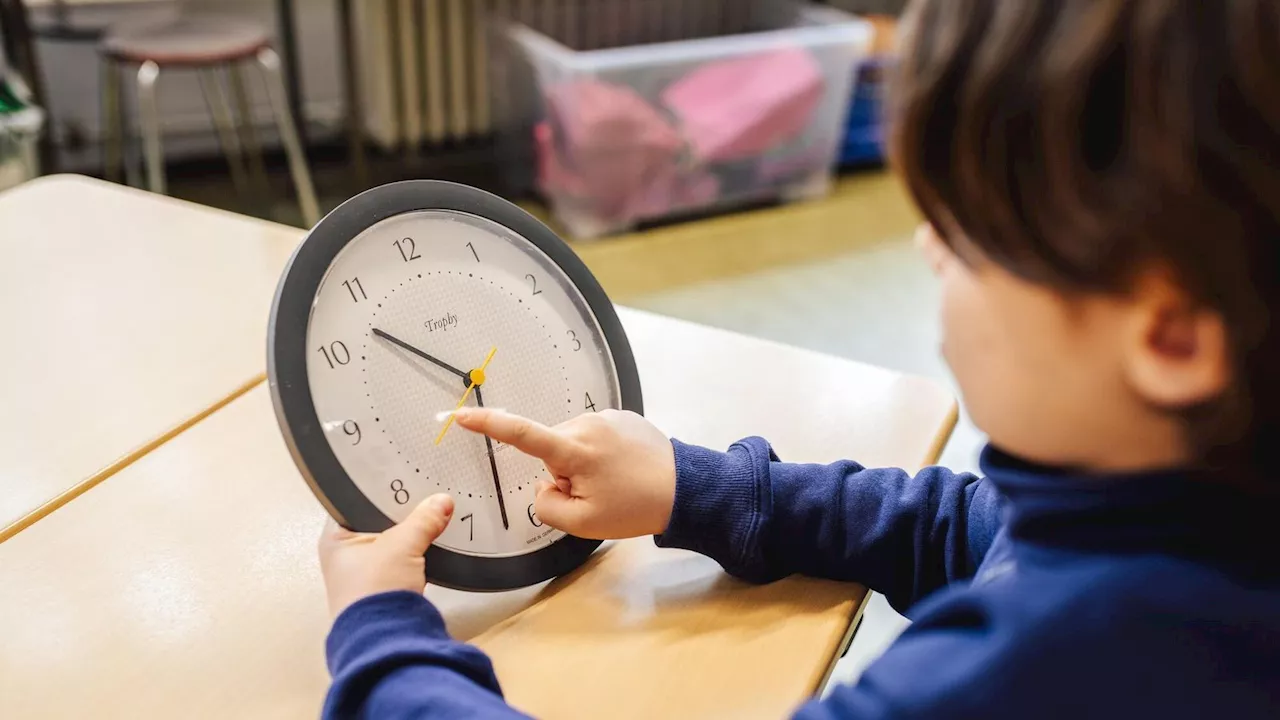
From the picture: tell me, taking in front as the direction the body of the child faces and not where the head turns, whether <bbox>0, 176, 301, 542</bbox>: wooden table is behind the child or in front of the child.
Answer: in front

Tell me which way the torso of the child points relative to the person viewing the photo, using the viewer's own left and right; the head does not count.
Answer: facing away from the viewer and to the left of the viewer

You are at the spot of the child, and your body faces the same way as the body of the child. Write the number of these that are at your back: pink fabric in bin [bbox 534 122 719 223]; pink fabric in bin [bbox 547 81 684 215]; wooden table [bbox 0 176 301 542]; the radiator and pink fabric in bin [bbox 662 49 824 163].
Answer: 0

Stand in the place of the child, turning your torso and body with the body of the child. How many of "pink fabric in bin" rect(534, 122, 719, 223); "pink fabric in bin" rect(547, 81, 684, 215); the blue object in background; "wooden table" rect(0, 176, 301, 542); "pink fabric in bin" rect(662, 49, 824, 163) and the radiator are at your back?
0

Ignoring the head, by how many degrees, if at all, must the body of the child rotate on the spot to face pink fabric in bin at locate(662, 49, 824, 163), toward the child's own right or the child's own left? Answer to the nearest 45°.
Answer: approximately 45° to the child's own right

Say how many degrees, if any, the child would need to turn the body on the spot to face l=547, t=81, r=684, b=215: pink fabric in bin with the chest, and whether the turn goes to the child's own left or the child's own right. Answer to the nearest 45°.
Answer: approximately 45° to the child's own right

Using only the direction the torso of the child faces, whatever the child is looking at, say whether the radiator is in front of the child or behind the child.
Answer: in front

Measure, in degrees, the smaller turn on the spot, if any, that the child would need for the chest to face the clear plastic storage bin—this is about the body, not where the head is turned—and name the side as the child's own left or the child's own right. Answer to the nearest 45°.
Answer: approximately 45° to the child's own right

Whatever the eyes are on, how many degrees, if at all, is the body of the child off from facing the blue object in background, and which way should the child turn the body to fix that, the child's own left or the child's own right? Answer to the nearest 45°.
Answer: approximately 45° to the child's own right

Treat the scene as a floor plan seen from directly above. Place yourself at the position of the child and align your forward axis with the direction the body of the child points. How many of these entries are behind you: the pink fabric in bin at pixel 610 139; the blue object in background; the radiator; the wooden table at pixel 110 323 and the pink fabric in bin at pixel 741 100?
0

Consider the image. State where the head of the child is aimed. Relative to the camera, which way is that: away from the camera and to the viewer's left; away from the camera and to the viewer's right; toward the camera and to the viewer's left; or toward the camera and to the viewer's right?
away from the camera and to the viewer's left

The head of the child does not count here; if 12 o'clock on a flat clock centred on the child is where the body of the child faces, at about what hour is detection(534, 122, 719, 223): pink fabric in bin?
The pink fabric in bin is roughly at 1 o'clock from the child.

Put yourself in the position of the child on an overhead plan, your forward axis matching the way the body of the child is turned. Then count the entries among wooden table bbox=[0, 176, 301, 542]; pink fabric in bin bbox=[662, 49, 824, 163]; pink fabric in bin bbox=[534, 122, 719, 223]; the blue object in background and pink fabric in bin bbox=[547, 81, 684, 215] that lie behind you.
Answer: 0
